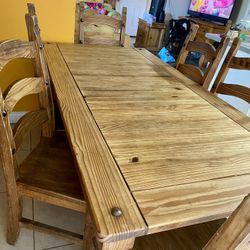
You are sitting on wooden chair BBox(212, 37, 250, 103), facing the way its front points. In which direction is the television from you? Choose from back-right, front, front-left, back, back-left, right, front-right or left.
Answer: back-right

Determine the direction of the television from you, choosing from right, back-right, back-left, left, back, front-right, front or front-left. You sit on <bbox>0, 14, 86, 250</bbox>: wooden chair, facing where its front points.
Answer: left

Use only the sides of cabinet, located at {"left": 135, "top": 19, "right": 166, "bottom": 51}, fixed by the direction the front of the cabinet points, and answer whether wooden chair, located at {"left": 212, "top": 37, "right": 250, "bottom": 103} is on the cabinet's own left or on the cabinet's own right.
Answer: on the cabinet's own left

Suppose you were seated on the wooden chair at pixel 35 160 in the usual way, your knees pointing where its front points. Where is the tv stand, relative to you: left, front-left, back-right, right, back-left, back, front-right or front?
left

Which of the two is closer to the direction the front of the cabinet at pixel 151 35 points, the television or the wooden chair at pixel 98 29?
the wooden chair

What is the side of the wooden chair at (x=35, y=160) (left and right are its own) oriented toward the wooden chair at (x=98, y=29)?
left

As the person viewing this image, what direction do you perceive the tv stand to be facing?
facing the viewer and to the left of the viewer

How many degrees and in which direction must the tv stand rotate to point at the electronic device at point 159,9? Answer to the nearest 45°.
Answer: approximately 90° to its right

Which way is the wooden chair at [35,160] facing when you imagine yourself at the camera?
facing the viewer and to the right of the viewer

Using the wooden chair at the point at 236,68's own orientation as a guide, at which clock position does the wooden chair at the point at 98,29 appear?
the wooden chair at the point at 98,29 is roughly at 2 o'clock from the wooden chair at the point at 236,68.

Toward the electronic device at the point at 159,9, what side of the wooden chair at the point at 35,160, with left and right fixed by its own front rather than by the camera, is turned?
left
